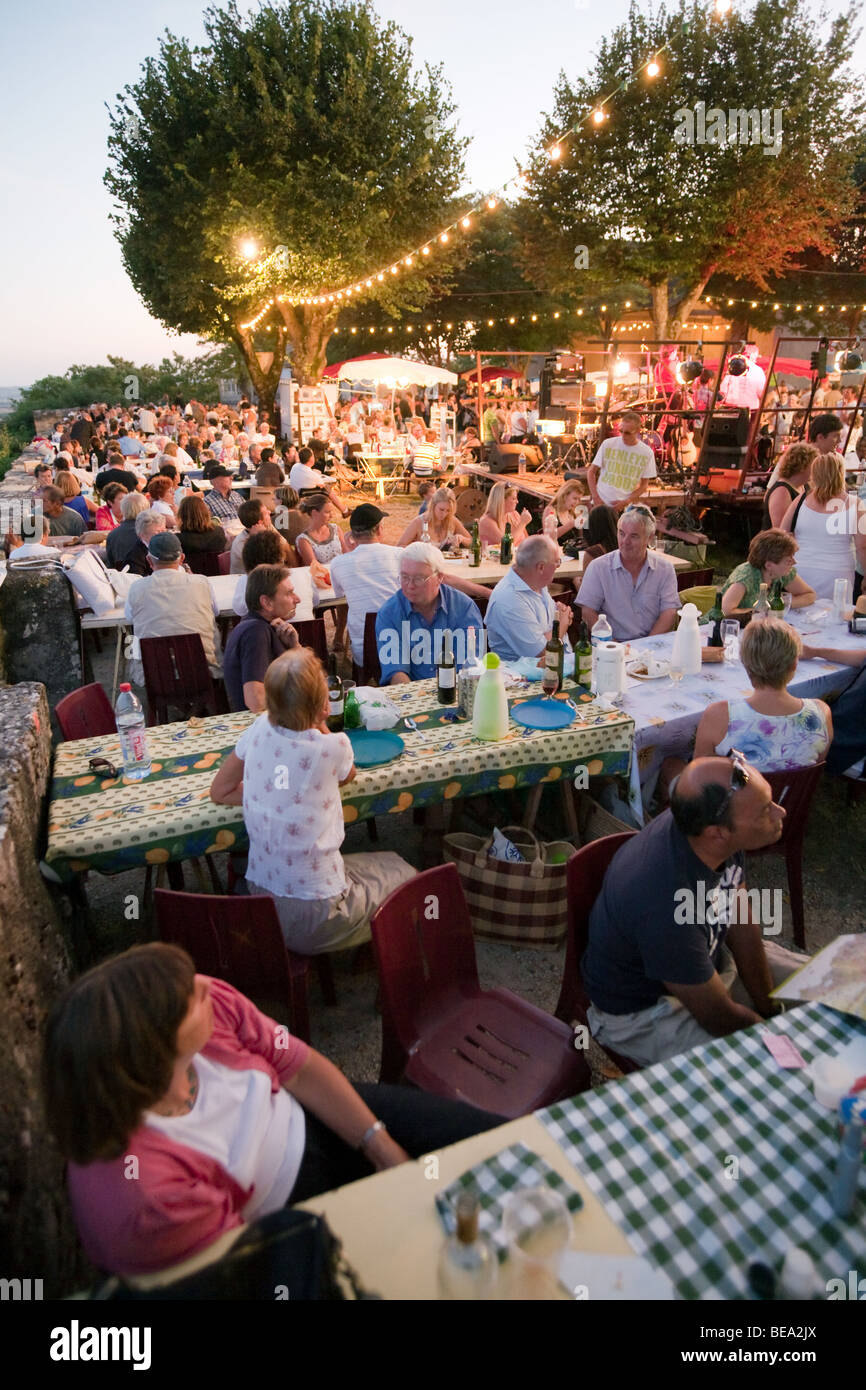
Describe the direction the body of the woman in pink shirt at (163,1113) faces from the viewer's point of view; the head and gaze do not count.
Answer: to the viewer's right

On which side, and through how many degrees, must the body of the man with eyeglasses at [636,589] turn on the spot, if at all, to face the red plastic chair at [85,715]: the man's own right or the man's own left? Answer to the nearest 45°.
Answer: approximately 45° to the man's own right

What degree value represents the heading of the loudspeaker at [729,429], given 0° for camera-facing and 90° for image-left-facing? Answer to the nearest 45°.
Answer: approximately 45°

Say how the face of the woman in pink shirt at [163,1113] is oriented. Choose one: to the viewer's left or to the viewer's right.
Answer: to the viewer's right

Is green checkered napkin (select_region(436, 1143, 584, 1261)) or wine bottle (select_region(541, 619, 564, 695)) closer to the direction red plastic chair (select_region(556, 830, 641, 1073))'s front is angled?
the green checkered napkin

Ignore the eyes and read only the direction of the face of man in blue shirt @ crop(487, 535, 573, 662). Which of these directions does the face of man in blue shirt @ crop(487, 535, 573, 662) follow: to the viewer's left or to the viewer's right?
to the viewer's right

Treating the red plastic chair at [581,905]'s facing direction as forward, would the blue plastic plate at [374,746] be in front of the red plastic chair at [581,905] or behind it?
behind

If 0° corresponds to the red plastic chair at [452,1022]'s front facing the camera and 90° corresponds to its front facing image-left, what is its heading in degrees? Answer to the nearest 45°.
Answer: approximately 315°

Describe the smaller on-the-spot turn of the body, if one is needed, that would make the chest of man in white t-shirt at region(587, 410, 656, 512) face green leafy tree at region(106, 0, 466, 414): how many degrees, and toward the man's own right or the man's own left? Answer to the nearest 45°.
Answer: approximately 135° to the man's own right

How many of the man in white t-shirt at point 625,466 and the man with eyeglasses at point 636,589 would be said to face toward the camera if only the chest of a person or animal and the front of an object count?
2

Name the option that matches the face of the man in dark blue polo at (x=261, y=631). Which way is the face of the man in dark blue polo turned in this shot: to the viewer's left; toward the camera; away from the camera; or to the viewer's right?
to the viewer's right

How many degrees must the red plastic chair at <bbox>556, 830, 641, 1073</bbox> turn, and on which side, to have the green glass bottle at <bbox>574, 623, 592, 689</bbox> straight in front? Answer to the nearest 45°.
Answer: approximately 135° to its left

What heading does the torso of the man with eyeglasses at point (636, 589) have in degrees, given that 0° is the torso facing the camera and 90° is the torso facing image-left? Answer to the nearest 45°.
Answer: approximately 0°

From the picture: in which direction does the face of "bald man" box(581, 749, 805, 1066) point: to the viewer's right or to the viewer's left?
to the viewer's right
